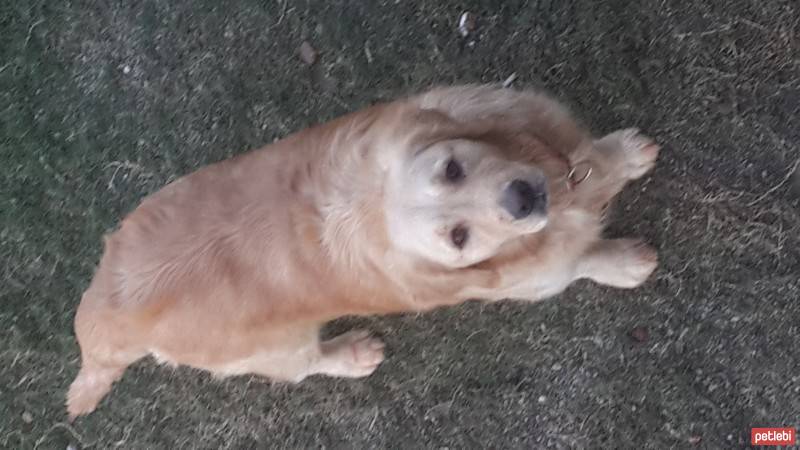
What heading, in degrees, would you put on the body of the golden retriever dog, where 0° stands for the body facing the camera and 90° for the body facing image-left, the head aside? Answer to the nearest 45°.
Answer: approximately 270°

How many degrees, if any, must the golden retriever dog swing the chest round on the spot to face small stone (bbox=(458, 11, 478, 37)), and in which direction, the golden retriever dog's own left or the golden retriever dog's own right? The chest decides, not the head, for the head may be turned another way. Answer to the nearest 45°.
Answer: approximately 45° to the golden retriever dog's own left

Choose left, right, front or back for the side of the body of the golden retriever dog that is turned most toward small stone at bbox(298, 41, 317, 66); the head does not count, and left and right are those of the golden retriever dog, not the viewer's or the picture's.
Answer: left
